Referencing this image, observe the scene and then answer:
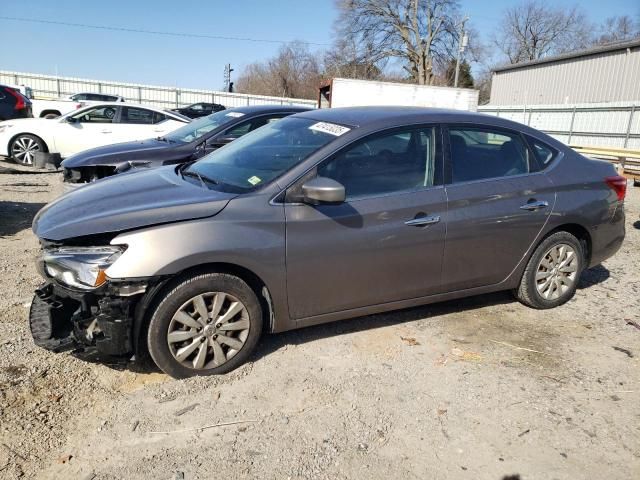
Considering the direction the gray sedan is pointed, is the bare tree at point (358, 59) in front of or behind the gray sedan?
behind

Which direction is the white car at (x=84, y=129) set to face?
to the viewer's left

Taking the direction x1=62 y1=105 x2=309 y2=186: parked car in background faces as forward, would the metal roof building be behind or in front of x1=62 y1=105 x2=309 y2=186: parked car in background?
behind

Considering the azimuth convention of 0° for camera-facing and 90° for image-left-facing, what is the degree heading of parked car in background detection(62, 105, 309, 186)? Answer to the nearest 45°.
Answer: approximately 45°

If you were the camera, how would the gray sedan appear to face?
facing the viewer and to the left of the viewer

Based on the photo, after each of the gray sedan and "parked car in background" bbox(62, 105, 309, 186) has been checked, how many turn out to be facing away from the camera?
0
